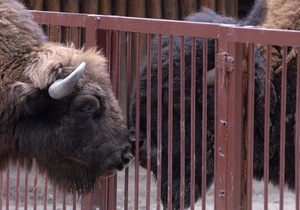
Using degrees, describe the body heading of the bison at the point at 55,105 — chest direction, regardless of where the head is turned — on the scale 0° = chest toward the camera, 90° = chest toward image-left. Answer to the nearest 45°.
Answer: approximately 270°

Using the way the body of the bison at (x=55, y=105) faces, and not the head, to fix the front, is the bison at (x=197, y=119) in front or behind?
in front
